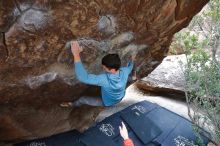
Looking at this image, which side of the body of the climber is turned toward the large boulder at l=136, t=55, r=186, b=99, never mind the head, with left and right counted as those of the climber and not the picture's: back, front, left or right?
right

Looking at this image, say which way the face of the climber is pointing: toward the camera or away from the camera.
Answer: away from the camera

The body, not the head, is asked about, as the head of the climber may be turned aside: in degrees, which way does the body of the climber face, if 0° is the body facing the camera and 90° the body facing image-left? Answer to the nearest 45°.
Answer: approximately 135°
